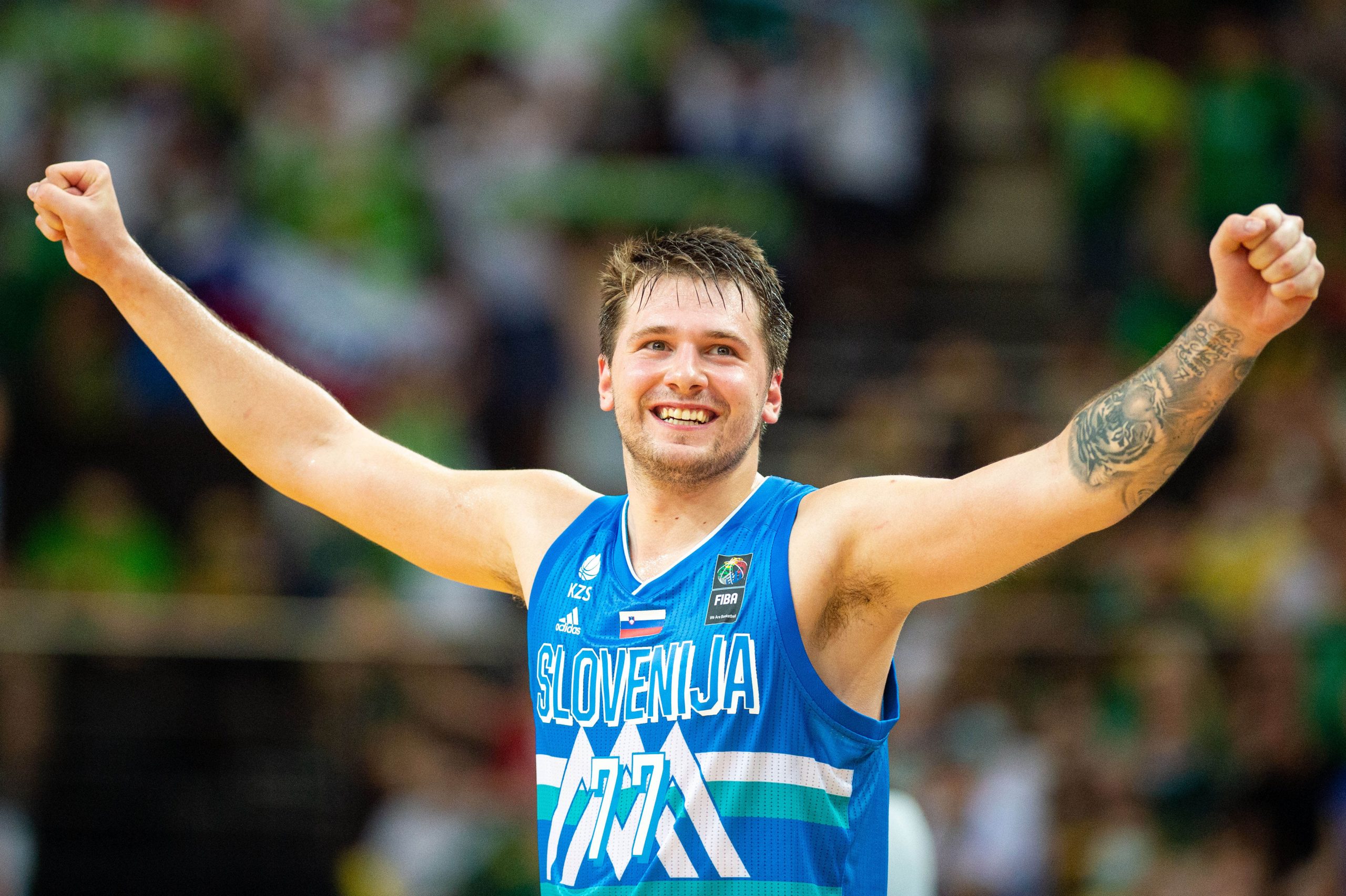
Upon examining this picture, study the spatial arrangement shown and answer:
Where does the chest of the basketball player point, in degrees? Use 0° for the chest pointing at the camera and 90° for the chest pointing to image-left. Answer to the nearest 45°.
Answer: approximately 45°

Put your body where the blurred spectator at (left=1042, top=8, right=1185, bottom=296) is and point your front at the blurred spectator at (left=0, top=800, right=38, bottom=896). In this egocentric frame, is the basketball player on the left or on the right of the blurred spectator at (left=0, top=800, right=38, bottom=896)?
left

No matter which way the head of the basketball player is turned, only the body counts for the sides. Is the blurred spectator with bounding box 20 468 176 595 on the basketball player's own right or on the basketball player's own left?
on the basketball player's own right

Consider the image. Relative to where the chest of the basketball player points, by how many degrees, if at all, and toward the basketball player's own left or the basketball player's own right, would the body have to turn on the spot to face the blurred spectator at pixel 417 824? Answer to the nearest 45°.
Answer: approximately 135° to the basketball player's own right

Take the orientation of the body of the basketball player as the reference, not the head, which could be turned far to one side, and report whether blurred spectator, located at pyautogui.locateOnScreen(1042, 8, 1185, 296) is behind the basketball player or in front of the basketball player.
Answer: behind
